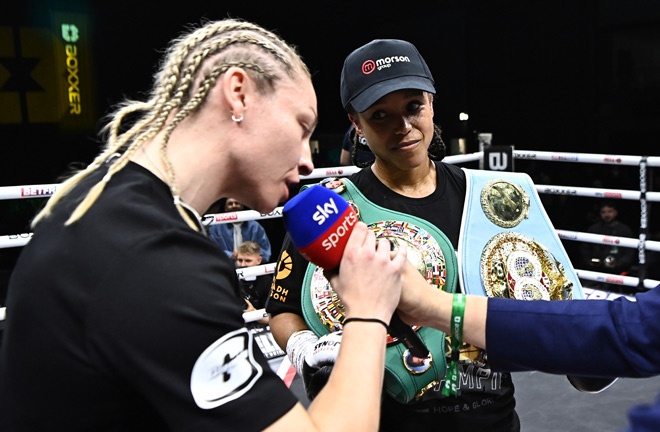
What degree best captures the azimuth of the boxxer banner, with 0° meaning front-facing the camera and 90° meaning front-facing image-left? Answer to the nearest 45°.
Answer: approximately 0°

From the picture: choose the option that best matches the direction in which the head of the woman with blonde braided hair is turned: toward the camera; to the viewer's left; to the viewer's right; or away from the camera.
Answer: to the viewer's right

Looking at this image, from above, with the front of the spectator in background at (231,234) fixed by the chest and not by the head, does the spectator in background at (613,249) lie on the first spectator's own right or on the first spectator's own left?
on the first spectator's own left

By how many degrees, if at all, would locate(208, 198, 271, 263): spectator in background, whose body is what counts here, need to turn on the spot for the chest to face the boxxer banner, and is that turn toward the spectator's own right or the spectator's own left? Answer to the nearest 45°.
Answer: approximately 135° to the spectator's own right

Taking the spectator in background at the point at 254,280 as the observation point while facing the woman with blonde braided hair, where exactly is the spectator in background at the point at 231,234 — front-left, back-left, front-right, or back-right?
back-right

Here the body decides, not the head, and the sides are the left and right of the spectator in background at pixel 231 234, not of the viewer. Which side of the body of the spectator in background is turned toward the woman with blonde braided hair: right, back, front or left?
front

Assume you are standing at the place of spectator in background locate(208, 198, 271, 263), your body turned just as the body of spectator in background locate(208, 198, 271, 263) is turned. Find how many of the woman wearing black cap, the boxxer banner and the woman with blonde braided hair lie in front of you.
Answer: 2

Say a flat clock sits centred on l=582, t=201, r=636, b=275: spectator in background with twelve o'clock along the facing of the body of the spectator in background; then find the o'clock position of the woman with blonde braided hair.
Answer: The woman with blonde braided hair is roughly at 12 o'clock from the spectator in background.

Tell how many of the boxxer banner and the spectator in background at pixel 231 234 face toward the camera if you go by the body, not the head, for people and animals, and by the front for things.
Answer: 2
